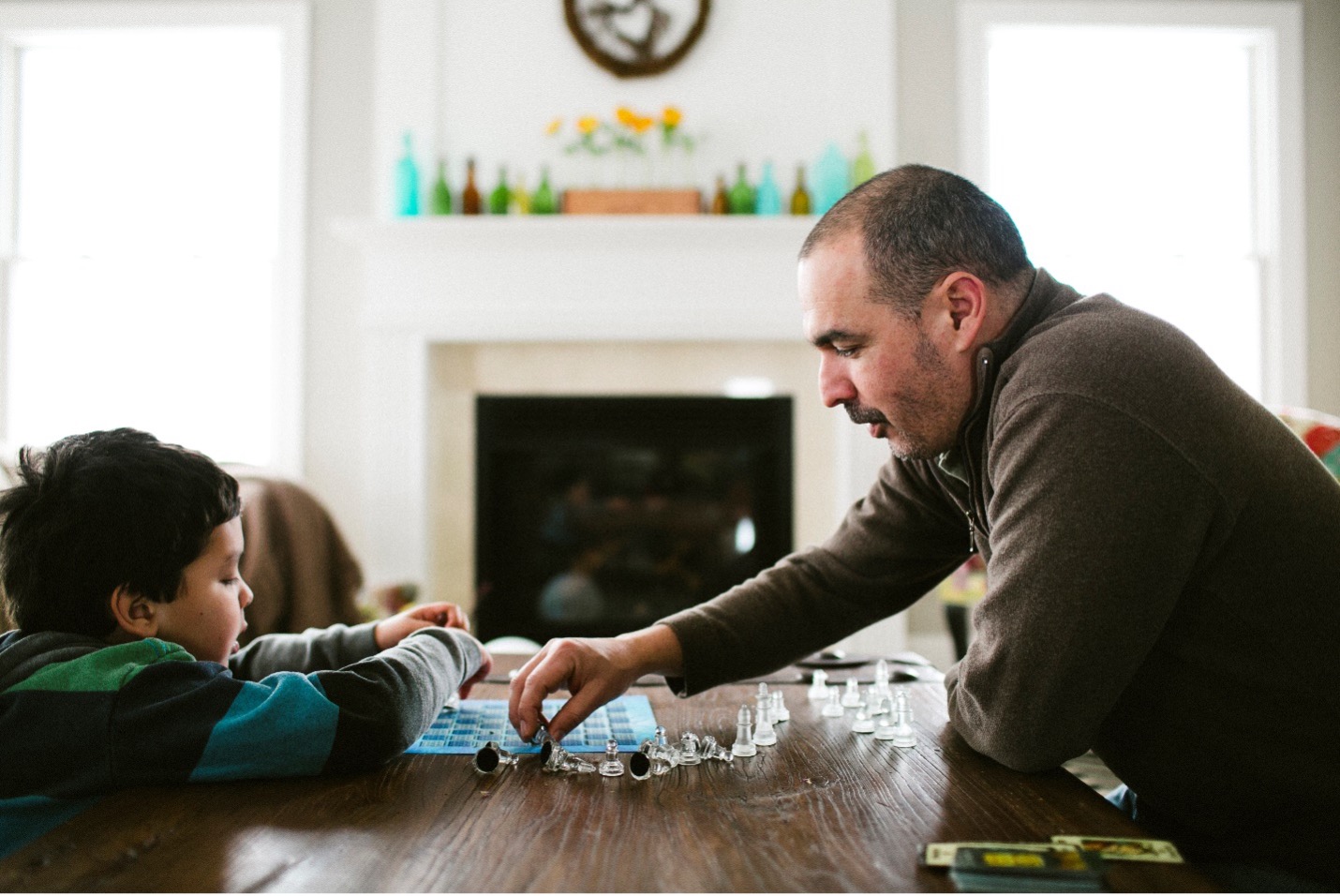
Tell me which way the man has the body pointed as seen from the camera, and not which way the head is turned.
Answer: to the viewer's left

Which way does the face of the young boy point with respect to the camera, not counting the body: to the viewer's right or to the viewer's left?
to the viewer's right

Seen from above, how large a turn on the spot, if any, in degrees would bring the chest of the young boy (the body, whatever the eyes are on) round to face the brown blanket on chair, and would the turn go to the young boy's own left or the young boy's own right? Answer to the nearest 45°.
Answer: approximately 90° to the young boy's own left

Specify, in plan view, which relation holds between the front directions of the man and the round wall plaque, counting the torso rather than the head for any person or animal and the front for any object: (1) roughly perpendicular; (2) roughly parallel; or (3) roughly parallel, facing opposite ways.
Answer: roughly perpendicular

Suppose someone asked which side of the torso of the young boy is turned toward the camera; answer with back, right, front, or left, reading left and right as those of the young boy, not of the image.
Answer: right

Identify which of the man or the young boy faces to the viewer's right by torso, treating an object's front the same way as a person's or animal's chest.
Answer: the young boy

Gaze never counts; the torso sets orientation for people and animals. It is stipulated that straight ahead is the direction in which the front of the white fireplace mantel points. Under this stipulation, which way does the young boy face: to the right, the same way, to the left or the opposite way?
to the left
